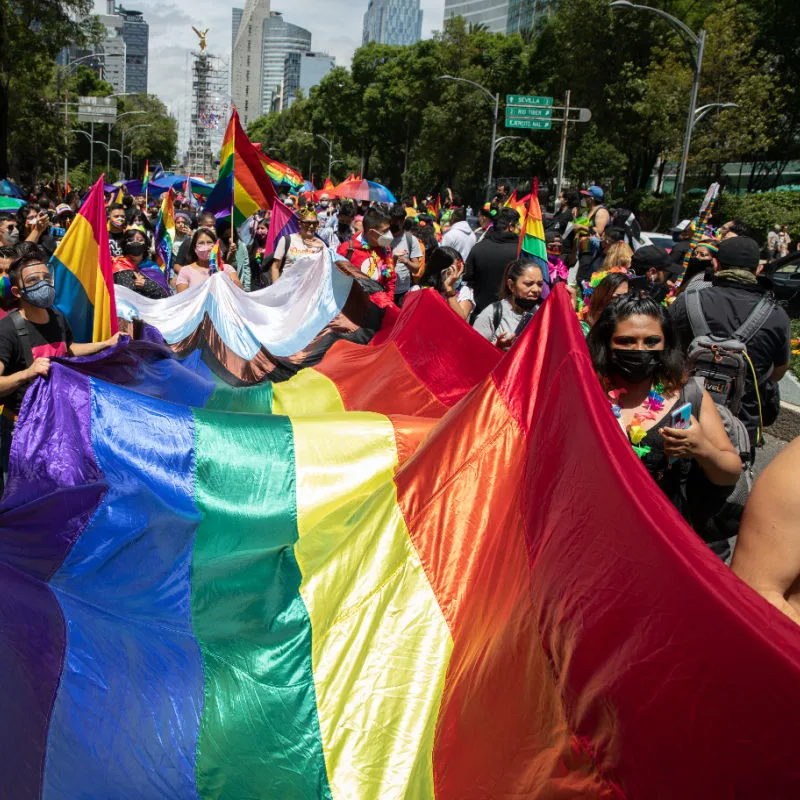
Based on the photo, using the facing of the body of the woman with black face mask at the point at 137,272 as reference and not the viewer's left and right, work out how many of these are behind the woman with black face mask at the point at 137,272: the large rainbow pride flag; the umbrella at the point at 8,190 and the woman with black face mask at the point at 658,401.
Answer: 1

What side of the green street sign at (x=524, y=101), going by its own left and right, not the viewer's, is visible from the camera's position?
front

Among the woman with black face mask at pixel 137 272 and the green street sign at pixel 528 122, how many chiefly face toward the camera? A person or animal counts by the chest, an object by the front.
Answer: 2

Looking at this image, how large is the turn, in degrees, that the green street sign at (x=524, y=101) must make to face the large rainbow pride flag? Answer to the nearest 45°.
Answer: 0° — it already faces it

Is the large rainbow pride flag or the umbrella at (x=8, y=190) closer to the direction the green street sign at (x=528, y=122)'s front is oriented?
the large rainbow pride flag

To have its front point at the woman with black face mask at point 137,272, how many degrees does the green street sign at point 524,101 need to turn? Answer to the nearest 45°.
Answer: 0° — it already faces them

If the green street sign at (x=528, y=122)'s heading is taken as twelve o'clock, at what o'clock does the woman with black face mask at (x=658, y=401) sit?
The woman with black face mask is roughly at 12 o'clock from the green street sign.

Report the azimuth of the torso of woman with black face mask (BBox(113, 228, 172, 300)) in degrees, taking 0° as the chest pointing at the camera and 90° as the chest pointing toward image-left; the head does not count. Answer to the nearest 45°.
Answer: approximately 0°

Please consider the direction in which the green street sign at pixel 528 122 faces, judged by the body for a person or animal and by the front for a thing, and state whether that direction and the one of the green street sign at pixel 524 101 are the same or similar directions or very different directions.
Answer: same or similar directions

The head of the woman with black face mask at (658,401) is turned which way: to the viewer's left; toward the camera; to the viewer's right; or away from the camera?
toward the camera

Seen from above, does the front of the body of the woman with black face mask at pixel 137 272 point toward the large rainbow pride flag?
yes

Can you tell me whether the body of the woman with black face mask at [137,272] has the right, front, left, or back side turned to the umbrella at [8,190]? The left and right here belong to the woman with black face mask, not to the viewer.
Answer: back

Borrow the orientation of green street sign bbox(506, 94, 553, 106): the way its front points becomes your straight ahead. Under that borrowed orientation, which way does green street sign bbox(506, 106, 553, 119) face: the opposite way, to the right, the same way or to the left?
the same way

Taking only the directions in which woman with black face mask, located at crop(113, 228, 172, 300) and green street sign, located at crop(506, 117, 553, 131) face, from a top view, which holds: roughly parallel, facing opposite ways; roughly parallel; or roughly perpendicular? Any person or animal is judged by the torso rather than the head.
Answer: roughly parallel

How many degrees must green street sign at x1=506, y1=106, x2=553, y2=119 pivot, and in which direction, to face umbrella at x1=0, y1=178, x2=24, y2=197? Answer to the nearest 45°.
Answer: approximately 45° to its right

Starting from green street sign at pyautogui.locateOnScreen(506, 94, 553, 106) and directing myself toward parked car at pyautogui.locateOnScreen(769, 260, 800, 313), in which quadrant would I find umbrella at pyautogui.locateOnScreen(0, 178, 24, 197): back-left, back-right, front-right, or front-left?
front-right

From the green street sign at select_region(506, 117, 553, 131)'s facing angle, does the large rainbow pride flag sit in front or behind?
in front

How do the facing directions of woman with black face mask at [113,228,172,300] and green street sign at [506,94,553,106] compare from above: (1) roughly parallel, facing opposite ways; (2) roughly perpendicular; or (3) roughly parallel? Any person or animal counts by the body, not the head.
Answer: roughly parallel
